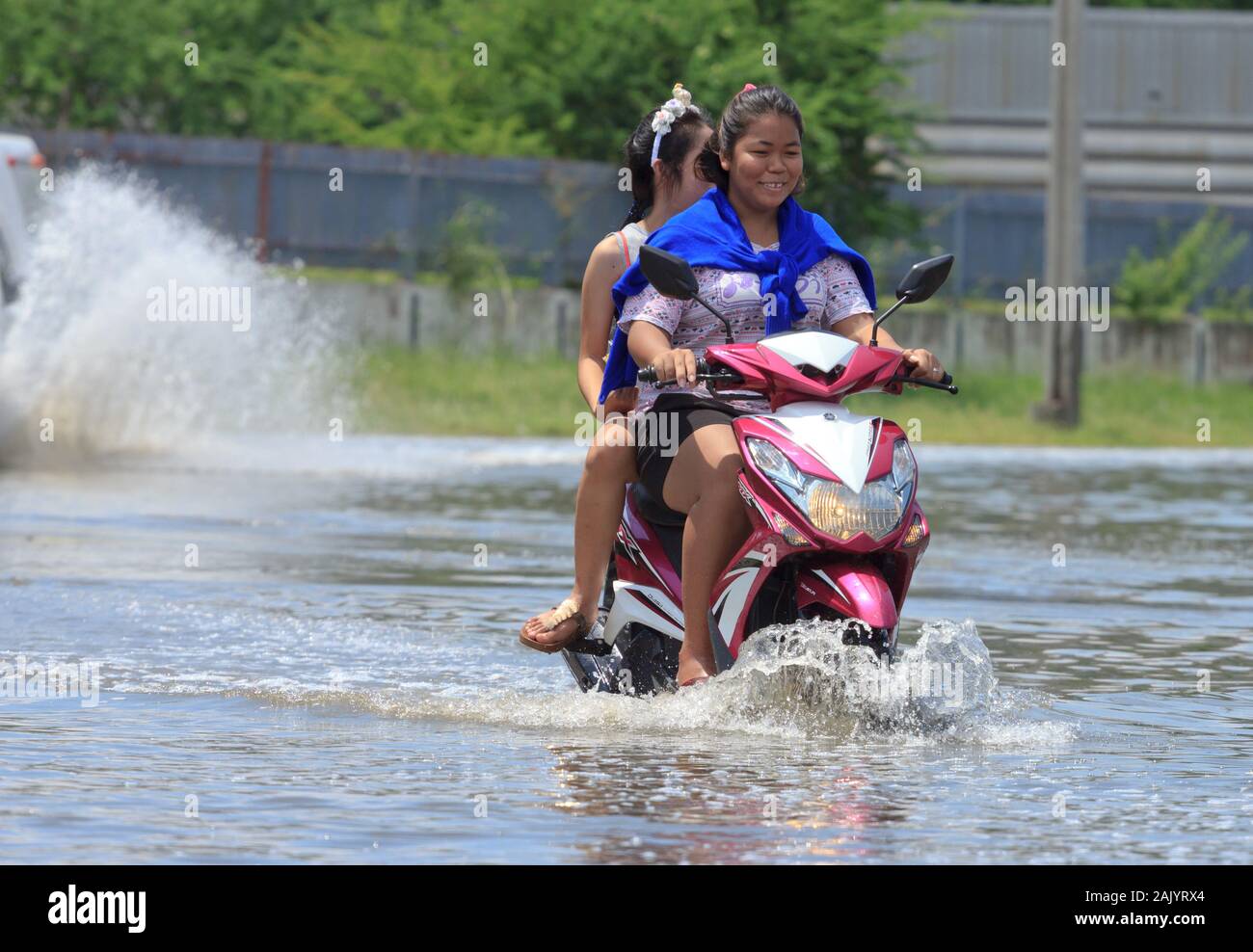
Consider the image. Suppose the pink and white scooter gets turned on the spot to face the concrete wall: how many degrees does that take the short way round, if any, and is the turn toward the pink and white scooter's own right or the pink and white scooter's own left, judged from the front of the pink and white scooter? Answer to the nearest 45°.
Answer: approximately 135° to the pink and white scooter's own left

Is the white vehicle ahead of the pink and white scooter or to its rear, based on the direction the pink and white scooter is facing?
to the rear

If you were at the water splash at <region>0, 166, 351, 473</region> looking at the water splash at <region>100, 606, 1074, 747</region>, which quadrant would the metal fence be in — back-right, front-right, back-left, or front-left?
back-left

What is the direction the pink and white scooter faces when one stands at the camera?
facing the viewer and to the right of the viewer

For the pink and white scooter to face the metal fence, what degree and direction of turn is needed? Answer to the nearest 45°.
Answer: approximately 135° to its left

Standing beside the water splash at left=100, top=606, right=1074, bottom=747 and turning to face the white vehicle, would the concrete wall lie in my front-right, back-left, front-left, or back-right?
front-right
